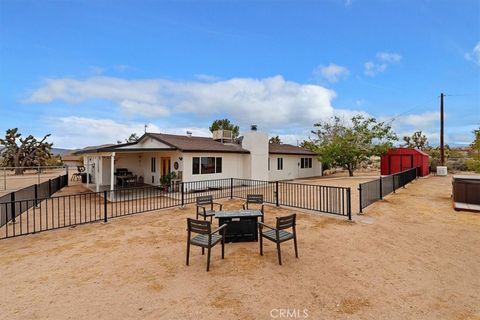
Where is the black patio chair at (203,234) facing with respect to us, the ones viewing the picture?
facing away from the viewer and to the right of the viewer

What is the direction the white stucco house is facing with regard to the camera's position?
facing the viewer and to the left of the viewer

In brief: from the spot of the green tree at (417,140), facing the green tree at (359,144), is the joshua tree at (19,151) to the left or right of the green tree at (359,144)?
right

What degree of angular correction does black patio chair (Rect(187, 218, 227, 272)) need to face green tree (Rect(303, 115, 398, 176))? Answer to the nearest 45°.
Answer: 0° — it already faces it

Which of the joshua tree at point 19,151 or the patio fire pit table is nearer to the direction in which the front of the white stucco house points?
the patio fire pit table

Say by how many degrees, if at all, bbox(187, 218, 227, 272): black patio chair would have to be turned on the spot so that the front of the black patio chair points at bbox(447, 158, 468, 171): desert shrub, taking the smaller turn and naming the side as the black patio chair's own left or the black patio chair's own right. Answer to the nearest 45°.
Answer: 0° — it already faces it

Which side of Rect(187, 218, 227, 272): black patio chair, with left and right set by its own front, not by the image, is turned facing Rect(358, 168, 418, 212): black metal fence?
front

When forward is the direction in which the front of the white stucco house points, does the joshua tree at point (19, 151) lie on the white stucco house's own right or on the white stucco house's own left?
on the white stucco house's own right

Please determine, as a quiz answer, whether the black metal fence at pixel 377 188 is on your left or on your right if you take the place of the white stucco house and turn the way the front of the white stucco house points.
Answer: on your left

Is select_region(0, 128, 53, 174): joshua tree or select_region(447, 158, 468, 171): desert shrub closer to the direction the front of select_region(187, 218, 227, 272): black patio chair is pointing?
the desert shrub

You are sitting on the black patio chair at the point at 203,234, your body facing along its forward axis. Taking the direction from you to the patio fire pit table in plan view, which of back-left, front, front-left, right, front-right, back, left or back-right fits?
front

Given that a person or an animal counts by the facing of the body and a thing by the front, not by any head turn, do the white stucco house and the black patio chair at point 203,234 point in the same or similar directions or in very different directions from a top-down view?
very different directions

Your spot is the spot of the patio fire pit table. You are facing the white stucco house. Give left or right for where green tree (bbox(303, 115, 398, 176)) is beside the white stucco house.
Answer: right

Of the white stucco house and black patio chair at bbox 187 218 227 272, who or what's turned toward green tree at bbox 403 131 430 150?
the black patio chair

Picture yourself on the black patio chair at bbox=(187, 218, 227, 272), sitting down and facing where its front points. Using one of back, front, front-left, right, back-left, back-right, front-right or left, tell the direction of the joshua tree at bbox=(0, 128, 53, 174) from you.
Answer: left

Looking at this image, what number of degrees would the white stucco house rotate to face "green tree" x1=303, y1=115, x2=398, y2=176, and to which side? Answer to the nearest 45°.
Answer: approximately 135° to its left
